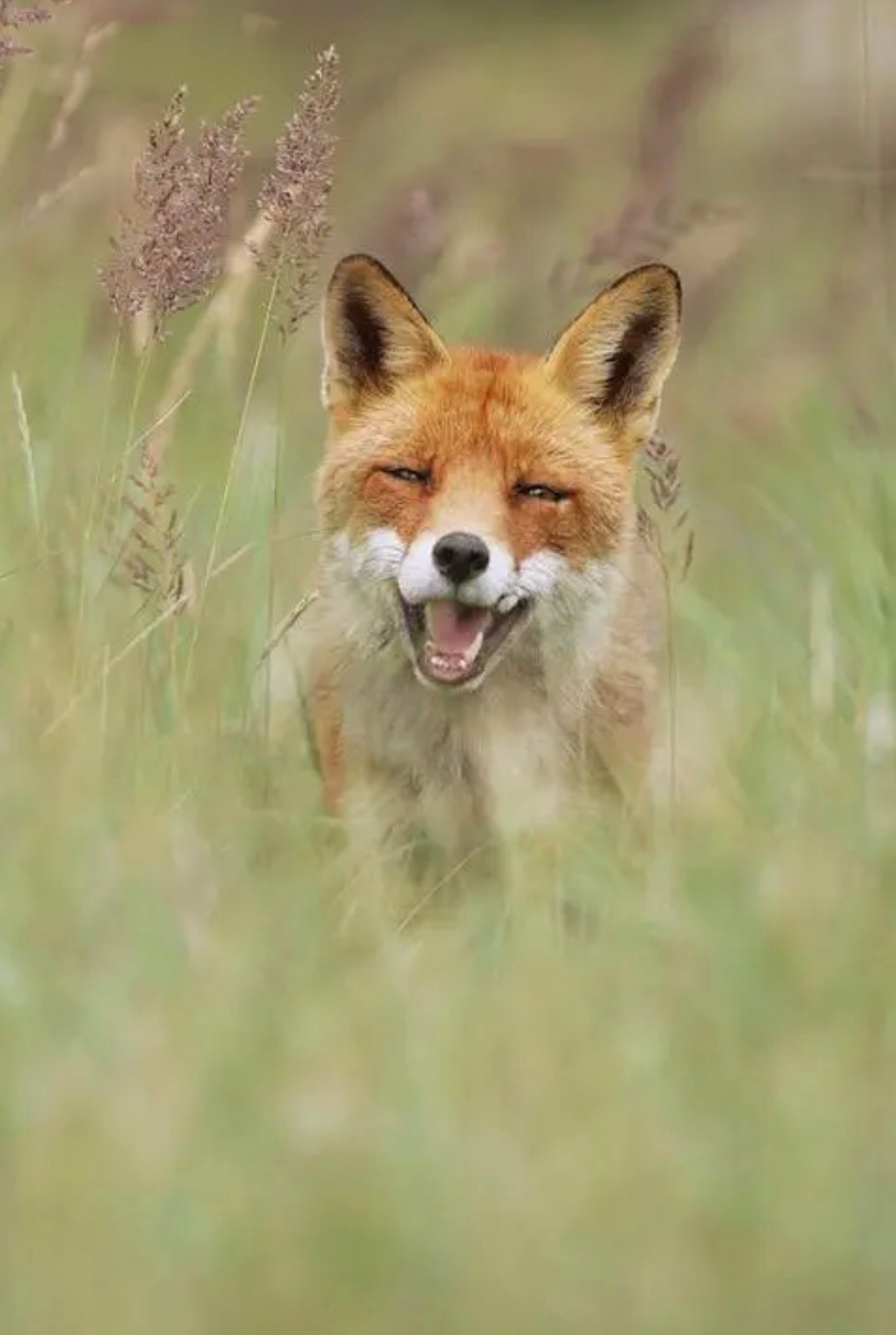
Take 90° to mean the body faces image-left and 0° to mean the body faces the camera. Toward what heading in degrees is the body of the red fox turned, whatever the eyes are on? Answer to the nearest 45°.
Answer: approximately 0°
